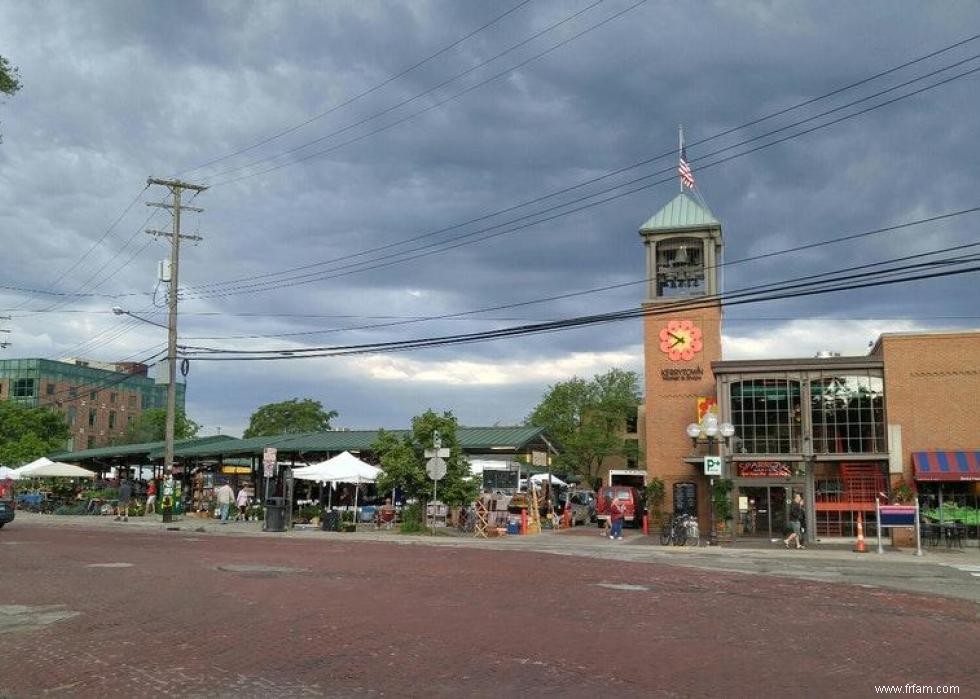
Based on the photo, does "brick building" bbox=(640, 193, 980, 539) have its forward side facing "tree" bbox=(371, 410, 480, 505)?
no

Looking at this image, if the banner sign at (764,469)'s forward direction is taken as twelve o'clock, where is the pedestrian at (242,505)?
The pedestrian is roughly at 3 o'clock from the banner sign.

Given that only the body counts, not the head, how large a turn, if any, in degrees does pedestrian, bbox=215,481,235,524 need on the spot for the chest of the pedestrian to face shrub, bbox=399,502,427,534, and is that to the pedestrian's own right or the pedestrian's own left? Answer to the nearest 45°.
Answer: approximately 135° to the pedestrian's own right

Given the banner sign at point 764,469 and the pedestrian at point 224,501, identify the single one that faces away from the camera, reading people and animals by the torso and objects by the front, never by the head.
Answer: the pedestrian

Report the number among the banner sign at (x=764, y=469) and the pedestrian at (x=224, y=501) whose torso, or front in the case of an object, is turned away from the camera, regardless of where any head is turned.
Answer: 1

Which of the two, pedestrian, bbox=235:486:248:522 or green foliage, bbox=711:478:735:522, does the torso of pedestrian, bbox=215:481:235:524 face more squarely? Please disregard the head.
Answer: the pedestrian

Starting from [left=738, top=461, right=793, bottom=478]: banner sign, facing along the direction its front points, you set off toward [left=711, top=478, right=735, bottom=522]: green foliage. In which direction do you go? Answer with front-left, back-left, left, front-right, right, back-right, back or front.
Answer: front-right

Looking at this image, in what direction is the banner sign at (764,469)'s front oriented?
toward the camera

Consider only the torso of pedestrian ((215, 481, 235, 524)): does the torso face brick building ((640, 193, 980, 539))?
no

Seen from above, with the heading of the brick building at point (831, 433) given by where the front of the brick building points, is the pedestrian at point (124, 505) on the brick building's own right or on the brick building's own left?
on the brick building's own right

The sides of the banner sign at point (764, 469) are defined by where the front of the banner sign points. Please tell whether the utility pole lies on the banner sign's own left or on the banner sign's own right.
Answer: on the banner sign's own right

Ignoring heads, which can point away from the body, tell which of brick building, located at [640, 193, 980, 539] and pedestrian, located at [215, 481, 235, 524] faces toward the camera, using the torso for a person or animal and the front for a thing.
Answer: the brick building

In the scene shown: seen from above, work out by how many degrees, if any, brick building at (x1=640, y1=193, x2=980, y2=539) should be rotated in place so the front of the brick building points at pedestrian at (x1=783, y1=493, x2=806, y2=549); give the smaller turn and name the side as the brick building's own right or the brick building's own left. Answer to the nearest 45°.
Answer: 0° — it already faces them
